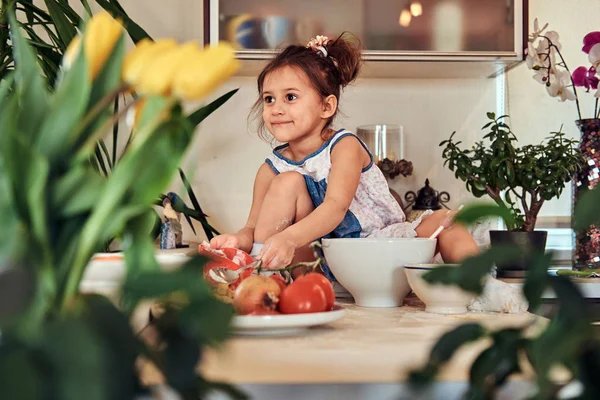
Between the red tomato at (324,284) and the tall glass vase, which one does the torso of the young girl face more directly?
the red tomato

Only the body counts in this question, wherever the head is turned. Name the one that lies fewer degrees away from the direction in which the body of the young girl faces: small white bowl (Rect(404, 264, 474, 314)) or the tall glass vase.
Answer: the small white bowl

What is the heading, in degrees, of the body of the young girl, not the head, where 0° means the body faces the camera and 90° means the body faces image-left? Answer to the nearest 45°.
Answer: approximately 45°

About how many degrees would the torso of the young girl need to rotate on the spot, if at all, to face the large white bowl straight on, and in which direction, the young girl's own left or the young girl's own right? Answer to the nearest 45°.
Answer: approximately 45° to the young girl's own left

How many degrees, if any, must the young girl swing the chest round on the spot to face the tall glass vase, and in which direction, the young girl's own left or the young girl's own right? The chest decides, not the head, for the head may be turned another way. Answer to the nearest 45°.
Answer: approximately 135° to the young girl's own left

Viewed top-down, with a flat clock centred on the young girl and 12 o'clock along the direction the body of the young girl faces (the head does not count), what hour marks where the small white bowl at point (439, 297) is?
The small white bowl is roughly at 10 o'clock from the young girl.
